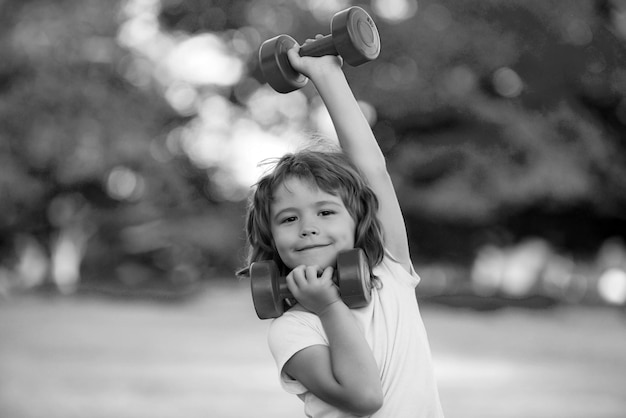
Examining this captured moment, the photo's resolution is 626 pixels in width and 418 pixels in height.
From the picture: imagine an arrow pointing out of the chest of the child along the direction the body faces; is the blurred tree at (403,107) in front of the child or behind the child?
behind

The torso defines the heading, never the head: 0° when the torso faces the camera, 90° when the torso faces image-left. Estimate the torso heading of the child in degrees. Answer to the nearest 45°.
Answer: approximately 0°

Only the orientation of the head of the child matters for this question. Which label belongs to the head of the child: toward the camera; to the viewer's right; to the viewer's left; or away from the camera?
toward the camera

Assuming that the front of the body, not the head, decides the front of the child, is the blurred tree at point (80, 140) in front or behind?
behind

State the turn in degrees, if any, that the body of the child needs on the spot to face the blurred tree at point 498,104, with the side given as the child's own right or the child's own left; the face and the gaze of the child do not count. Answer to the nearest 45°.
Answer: approximately 180°
